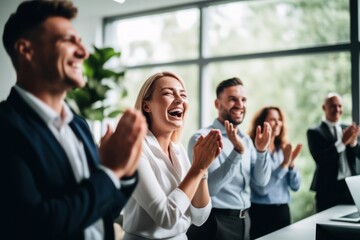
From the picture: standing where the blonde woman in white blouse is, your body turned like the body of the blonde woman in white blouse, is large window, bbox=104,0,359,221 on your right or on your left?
on your left

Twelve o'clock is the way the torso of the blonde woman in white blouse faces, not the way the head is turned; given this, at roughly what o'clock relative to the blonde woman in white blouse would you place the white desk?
The white desk is roughly at 9 o'clock from the blonde woman in white blouse.

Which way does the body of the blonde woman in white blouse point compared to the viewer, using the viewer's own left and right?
facing the viewer and to the right of the viewer

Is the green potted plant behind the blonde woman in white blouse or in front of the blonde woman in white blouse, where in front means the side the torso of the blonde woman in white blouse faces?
behind
